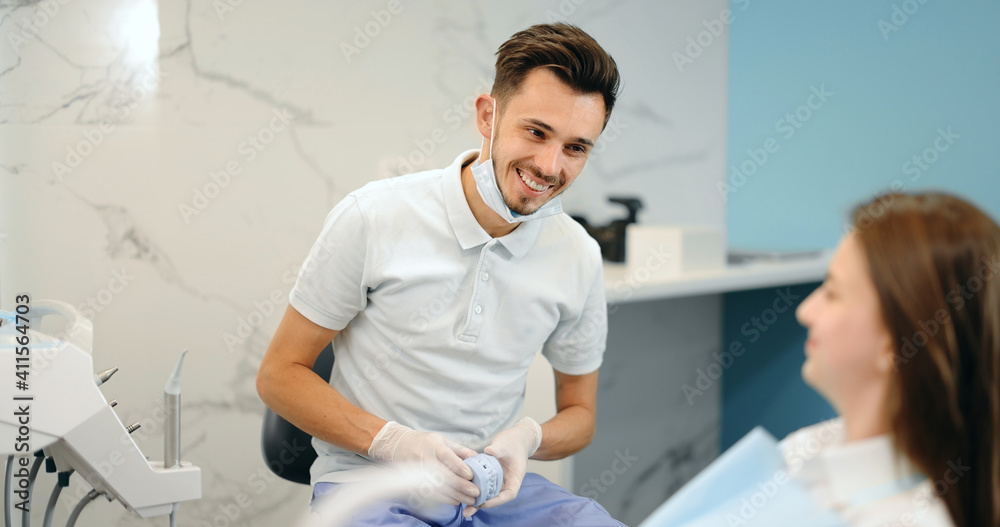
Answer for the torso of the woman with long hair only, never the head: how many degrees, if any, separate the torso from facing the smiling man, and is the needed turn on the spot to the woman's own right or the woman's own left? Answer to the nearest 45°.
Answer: approximately 45° to the woman's own right

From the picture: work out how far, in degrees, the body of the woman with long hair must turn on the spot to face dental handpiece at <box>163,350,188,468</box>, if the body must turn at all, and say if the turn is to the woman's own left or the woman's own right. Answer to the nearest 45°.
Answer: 0° — they already face it

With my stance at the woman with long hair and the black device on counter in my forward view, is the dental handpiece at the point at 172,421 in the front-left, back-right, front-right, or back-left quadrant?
front-left

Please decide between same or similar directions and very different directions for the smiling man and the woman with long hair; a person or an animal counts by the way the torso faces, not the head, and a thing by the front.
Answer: very different directions

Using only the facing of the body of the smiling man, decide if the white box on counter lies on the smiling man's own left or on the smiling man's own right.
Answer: on the smiling man's own left

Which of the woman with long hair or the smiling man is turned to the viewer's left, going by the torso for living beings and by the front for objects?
the woman with long hair

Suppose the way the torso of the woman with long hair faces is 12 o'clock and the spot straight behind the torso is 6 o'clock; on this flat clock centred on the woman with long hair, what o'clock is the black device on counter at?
The black device on counter is roughly at 2 o'clock from the woman with long hair.

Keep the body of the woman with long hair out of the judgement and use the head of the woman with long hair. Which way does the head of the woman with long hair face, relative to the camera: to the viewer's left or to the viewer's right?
to the viewer's left

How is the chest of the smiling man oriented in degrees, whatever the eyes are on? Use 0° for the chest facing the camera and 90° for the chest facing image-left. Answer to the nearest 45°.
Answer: approximately 315°

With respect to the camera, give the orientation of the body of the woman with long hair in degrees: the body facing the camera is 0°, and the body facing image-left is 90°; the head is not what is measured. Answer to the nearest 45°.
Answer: approximately 90°

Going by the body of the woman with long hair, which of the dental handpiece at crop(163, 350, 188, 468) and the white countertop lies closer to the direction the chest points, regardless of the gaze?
the dental handpiece

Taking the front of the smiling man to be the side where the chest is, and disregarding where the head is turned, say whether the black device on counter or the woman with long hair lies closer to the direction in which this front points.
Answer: the woman with long hair

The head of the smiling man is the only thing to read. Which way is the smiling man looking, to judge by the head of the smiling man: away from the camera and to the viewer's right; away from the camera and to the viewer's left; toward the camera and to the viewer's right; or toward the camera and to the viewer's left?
toward the camera and to the viewer's right

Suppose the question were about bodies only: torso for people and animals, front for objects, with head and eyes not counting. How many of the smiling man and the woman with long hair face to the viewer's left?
1
